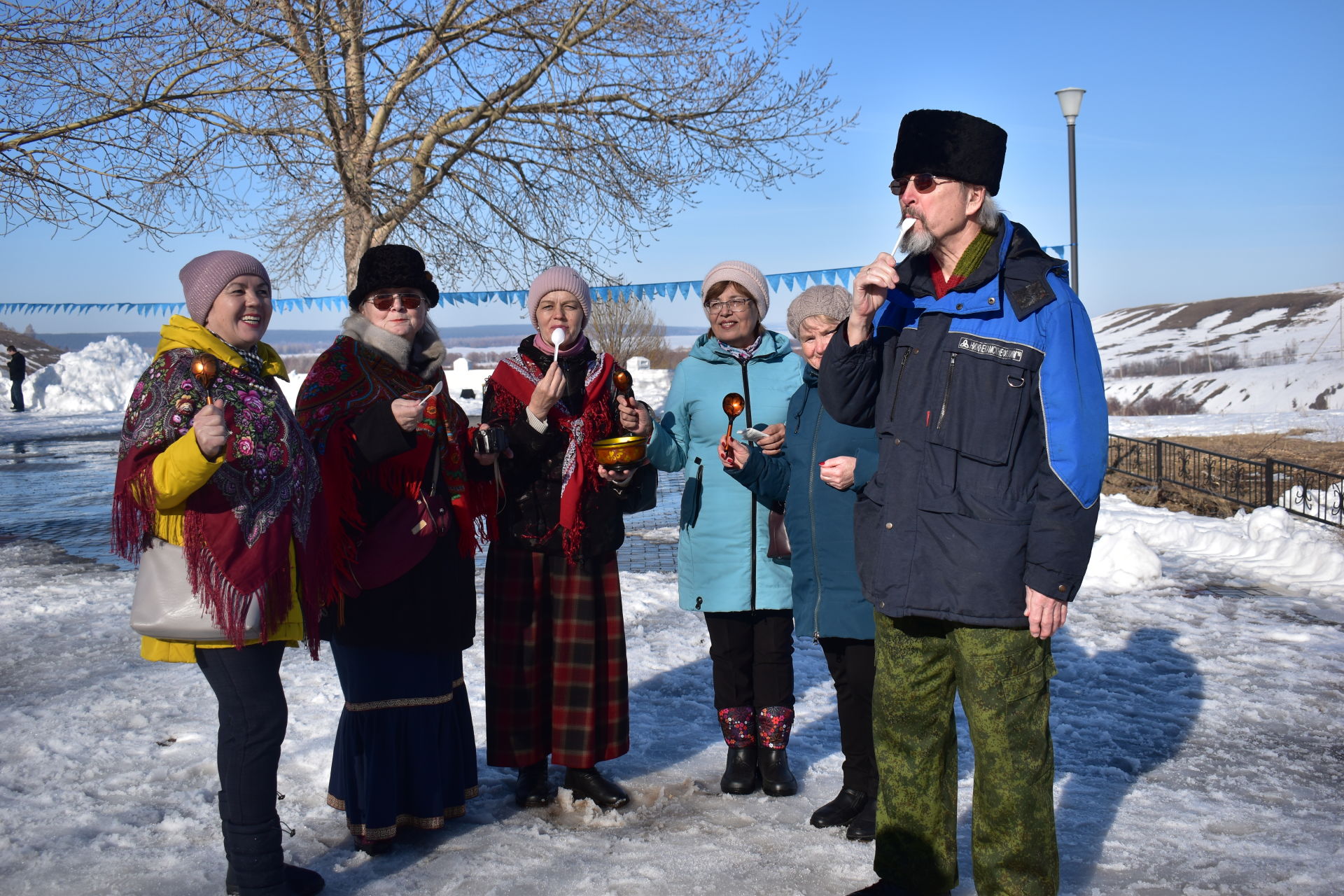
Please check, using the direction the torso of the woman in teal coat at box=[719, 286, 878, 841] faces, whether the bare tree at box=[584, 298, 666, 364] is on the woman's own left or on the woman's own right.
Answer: on the woman's own right

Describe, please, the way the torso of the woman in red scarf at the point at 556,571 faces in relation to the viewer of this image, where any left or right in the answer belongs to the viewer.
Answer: facing the viewer

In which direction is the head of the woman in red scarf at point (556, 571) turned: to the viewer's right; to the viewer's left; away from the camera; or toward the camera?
toward the camera

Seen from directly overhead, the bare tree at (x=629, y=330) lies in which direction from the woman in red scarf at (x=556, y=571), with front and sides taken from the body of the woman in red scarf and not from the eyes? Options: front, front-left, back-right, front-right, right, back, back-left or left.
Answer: back

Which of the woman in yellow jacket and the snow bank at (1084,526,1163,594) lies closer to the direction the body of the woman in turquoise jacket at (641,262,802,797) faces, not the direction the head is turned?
the woman in yellow jacket

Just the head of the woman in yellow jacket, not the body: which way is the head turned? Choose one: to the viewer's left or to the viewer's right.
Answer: to the viewer's right

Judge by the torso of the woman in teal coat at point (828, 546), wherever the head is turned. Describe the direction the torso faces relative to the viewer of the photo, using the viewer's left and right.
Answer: facing the viewer and to the left of the viewer

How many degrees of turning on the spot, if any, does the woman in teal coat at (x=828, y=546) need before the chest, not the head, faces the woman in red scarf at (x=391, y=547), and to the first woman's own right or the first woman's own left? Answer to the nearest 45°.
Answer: approximately 45° to the first woman's own right

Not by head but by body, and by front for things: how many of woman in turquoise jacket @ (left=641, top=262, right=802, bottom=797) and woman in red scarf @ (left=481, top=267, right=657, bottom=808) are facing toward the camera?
2

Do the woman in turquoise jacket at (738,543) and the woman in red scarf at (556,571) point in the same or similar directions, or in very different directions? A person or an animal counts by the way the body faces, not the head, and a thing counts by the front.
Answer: same or similar directions

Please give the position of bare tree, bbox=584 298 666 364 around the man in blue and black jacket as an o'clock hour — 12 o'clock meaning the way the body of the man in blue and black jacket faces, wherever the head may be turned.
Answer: The bare tree is roughly at 4 o'clock from the man in blue and black jacket.

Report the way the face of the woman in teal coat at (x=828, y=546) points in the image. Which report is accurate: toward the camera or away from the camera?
toward the camera

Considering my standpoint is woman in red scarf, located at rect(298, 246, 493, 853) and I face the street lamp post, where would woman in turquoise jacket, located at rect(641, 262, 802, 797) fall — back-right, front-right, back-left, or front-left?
front-right

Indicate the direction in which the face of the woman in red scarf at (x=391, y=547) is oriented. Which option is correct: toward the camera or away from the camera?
toward the camera

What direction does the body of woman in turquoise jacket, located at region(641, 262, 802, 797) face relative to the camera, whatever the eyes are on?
toward the camera

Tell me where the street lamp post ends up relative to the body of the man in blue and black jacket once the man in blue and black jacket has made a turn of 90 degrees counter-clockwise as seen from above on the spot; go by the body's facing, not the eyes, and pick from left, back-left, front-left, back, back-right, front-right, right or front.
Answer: back-left

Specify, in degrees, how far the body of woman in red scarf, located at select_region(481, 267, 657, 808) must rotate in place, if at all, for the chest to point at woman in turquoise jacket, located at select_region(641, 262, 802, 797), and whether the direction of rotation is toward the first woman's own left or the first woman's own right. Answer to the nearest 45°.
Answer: approximately 90° to the first woman's own left

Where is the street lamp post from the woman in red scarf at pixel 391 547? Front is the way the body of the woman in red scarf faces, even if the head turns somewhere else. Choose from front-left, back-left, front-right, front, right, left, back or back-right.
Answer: left

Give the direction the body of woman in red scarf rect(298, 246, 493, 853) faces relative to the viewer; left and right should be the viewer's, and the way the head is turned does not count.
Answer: facing the viewer and to the right of the viewer
